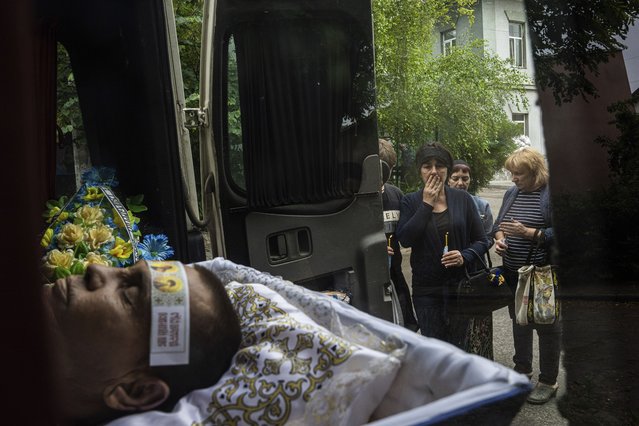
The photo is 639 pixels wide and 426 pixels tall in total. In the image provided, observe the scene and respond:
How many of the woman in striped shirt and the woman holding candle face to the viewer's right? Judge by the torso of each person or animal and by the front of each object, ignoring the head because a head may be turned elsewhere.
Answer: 0

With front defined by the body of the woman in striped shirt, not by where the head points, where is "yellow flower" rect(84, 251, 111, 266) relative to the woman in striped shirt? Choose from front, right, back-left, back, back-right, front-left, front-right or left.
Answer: front

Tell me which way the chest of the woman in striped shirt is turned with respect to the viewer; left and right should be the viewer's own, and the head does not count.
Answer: facing the viewer and to the left of the viewer

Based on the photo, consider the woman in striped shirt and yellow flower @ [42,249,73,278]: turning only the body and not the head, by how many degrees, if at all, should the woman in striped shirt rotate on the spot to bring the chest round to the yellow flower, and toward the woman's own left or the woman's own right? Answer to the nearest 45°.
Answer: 0° — they already face it

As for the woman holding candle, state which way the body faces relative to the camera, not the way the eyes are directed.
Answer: toward the camera

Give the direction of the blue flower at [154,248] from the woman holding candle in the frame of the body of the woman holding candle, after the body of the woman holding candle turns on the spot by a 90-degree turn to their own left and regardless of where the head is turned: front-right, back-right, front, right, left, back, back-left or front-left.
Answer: back-right

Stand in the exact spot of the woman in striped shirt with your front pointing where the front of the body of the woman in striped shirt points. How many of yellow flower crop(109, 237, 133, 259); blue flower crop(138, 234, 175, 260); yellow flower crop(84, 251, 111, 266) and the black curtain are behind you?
0

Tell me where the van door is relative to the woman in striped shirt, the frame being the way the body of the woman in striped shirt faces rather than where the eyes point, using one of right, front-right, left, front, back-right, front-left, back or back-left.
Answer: front

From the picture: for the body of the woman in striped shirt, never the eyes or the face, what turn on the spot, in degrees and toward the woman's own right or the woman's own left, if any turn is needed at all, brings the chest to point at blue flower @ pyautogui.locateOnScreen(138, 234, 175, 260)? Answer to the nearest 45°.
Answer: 0° — they already face it
